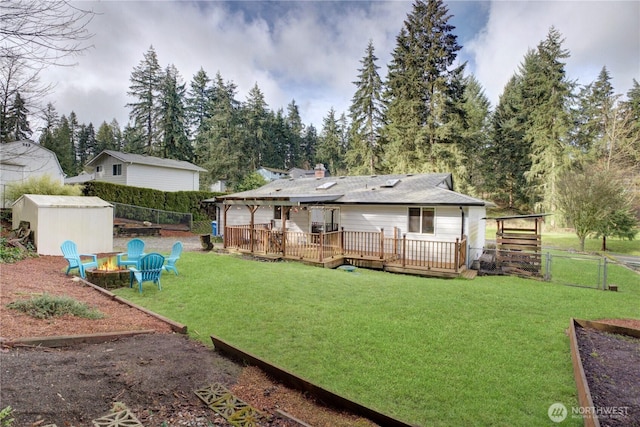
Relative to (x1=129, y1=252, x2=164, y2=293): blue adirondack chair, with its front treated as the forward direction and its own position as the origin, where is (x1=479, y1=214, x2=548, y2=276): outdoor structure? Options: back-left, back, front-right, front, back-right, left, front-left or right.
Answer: back-right

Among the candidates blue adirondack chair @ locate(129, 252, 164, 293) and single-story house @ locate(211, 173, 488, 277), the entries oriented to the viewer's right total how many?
0

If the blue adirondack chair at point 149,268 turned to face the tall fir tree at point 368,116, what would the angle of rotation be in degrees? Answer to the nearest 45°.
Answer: approximately 90° to its right

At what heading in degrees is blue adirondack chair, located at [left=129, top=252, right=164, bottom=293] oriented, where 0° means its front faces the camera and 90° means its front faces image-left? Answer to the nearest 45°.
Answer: approximately 135°

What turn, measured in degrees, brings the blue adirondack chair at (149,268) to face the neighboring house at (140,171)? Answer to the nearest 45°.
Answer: approximately 45° to its right

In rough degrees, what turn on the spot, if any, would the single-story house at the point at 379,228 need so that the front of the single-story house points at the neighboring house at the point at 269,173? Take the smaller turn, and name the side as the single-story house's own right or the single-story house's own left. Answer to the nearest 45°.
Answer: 0° — it already faces it

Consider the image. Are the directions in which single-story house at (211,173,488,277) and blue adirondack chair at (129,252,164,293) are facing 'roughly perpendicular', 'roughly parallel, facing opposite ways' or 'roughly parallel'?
roughly perpendicular

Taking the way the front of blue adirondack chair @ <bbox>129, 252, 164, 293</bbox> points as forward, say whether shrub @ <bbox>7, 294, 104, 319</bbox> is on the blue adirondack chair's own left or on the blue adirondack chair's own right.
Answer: on the blue adirondack chair's own left

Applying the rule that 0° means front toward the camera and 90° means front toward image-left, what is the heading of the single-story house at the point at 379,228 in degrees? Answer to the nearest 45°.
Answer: approximately 180°

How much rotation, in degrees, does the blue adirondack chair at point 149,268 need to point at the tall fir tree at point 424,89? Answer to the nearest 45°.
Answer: approximately 90° to its right

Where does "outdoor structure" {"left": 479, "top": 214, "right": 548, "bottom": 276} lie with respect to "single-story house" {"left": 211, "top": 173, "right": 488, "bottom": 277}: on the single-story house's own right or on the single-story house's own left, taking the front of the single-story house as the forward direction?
on the single-story house's own right

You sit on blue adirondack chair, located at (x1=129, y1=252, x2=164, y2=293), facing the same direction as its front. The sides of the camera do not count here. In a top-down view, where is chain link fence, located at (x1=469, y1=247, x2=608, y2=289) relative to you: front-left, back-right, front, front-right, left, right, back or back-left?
back-right
